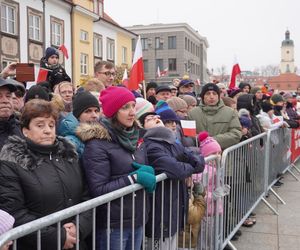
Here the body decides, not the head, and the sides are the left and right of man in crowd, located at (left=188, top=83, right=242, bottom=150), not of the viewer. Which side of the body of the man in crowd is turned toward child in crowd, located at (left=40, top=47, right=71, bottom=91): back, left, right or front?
right

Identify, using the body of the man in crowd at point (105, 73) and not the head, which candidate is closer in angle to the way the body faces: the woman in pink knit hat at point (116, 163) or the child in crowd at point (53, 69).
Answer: the woman in pink knit hat

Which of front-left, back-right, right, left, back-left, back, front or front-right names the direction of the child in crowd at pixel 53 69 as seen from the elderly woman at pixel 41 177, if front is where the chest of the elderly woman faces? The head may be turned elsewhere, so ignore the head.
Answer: back-left

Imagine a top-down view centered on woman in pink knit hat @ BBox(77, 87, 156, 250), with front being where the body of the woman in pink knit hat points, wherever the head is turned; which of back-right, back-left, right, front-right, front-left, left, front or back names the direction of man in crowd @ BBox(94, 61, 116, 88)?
back-left

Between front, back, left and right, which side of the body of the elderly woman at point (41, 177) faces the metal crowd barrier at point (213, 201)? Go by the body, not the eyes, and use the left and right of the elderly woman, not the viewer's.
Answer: left

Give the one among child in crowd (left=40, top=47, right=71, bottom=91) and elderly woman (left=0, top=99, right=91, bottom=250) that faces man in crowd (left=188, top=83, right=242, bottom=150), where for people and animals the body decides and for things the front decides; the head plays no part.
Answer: the child in crowd
